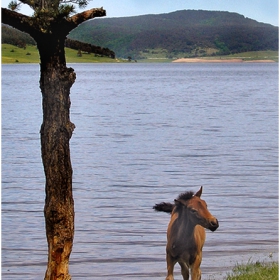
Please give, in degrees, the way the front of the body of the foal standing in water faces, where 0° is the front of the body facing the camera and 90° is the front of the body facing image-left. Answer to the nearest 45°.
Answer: approximately 0°

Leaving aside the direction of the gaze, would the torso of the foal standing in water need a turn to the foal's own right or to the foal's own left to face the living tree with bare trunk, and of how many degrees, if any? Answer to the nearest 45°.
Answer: approximately 90° to the foal's own right
